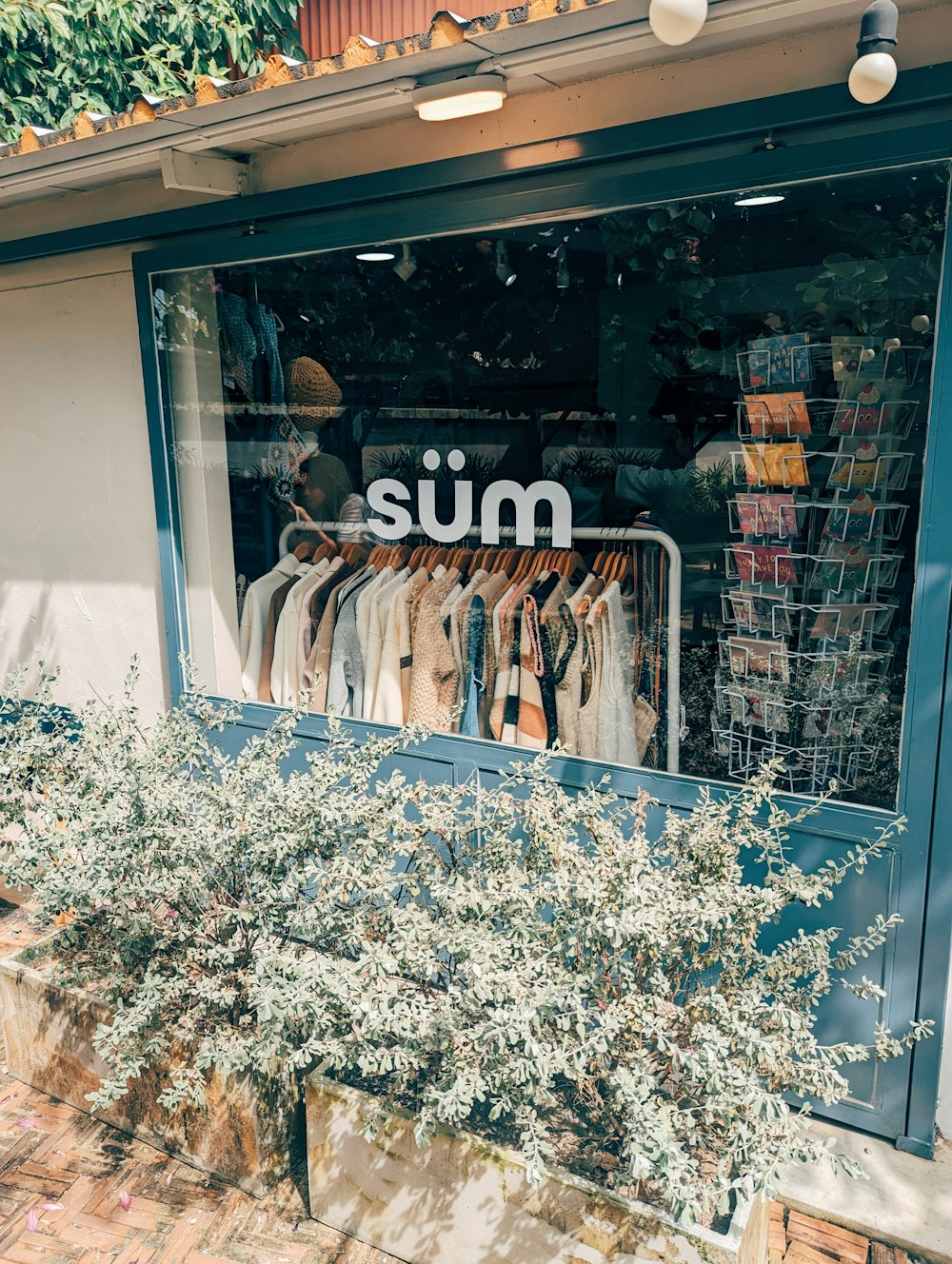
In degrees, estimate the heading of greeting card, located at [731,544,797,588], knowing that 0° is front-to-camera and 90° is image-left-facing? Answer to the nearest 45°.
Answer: approximately 0°

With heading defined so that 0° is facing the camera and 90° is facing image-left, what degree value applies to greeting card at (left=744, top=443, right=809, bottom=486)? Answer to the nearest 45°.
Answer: approximately 0°

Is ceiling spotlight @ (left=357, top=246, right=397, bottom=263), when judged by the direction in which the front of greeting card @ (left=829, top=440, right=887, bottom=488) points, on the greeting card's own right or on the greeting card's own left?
on the greeting card's own right
